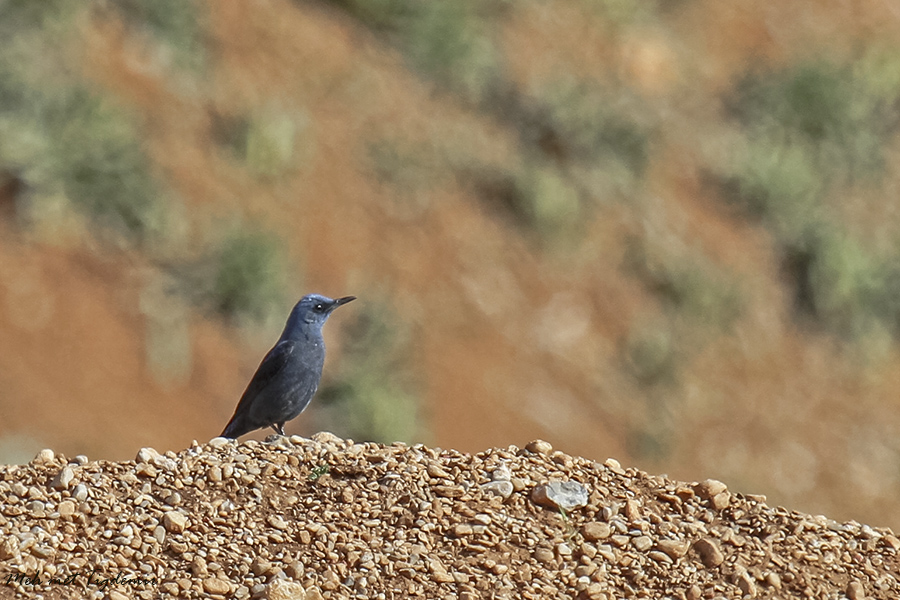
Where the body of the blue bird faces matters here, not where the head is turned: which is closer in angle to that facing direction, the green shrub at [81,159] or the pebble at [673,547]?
the pebble

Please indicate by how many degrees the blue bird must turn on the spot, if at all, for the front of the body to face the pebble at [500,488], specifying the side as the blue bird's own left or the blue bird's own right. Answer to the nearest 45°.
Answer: approximately 45° to the blue bird's own right

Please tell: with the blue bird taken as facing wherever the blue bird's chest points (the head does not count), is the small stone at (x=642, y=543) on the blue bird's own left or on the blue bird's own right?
on the blue bird's own right

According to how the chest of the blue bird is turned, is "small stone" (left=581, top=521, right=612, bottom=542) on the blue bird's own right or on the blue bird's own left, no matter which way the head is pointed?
on the blue bird's own right

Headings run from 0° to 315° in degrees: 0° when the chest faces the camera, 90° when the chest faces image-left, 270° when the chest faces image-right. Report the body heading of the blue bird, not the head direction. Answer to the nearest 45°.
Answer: approximately 270°

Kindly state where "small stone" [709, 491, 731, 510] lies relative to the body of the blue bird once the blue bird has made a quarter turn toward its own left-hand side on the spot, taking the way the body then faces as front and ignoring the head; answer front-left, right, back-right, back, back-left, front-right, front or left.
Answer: back-right

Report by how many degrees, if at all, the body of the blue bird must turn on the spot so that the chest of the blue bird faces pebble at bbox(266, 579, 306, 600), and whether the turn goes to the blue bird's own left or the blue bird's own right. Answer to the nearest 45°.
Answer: approximately 90° to the blue bird's own right

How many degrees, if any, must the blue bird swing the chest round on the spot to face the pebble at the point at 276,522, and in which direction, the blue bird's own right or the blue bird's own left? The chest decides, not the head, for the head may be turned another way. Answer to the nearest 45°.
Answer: approximately 90° to the blue bird's own right

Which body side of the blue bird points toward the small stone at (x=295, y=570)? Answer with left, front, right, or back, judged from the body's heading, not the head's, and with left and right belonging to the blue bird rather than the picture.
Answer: right

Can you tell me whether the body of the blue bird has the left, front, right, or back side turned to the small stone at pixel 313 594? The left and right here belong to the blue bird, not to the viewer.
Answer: right

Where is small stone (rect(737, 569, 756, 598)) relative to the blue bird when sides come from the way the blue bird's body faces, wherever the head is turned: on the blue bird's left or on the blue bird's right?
on the blue bird's right
